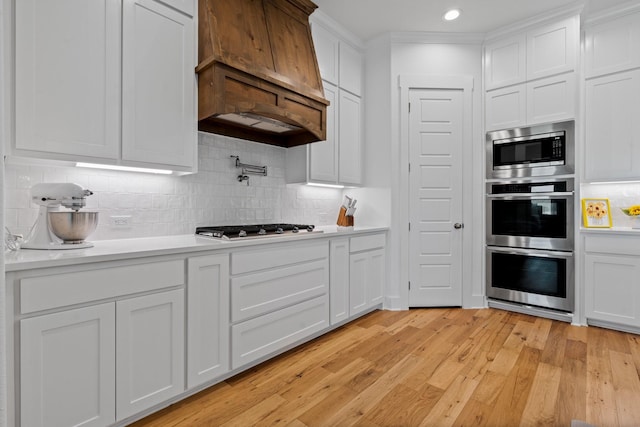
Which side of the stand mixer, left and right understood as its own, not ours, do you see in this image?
right

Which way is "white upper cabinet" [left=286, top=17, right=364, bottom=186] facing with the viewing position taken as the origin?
facing the viewer and to the right of the viewer

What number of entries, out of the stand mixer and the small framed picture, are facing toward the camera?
1

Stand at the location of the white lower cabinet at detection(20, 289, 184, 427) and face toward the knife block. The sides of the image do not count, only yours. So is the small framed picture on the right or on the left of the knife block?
right

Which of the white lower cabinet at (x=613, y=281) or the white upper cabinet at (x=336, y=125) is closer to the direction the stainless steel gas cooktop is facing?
the white lower cabinet

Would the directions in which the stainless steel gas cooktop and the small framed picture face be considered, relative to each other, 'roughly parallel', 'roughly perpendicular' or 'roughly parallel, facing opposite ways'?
roughly perpendicular

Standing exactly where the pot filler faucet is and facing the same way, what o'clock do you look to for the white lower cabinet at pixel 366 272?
The white lower cabinet is roughly at 10 o'clock from the pot filler faucet.

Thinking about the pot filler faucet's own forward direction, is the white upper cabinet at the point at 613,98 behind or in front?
in front

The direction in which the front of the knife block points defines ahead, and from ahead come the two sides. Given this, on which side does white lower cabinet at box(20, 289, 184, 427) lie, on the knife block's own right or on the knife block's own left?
on the knife block's own right

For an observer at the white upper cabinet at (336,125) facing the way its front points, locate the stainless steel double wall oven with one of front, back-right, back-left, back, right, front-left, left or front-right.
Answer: front-left

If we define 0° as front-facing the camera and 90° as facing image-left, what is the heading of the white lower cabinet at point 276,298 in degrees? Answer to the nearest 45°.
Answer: approximately 315°
